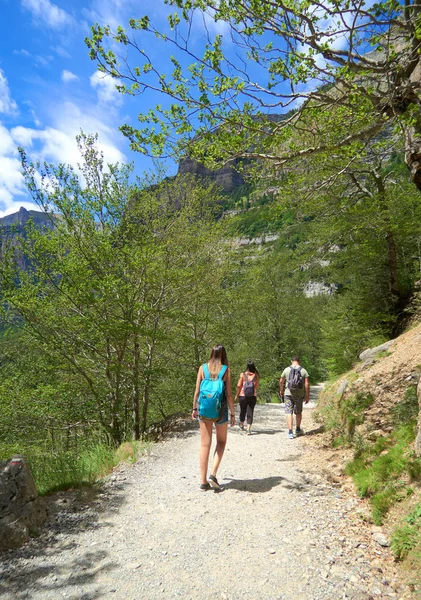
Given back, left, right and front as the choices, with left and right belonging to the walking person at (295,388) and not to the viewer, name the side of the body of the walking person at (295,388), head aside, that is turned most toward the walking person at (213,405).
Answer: back

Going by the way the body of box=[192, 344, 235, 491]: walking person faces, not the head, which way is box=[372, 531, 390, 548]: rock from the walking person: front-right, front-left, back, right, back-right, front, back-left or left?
back-right

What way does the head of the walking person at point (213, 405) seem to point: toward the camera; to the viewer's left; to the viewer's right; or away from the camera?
away from the camera

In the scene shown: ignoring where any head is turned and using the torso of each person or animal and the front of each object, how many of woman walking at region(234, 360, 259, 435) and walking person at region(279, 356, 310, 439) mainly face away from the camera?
2

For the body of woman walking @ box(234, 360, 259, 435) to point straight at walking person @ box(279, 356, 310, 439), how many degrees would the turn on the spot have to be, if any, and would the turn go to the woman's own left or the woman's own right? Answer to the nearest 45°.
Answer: approximately 135° to the woman's own right

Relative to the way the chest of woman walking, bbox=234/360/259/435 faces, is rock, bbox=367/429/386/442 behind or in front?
behind

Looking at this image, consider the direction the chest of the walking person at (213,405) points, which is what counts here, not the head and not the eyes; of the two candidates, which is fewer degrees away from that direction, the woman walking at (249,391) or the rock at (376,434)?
the woman walking

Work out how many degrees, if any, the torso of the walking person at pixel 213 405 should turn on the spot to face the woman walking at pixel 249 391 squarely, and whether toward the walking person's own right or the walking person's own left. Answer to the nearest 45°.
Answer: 0° — they already face them

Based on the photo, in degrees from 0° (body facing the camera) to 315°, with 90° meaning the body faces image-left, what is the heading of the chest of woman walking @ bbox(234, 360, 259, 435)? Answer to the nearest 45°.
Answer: approximately 180°

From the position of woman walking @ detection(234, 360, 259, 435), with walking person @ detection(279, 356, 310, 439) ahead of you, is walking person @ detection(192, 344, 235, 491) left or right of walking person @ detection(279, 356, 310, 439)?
right

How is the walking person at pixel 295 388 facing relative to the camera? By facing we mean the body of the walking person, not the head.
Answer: away from the camera

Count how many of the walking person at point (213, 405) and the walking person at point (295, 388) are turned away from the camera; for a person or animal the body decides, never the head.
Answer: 2

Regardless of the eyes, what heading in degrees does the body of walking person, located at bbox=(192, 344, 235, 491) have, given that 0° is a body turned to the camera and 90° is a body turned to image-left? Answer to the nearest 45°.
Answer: approximately 180°
